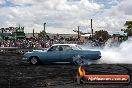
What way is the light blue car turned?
to the viewer's left
